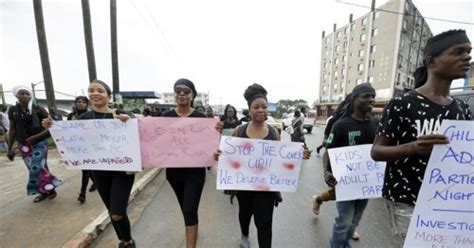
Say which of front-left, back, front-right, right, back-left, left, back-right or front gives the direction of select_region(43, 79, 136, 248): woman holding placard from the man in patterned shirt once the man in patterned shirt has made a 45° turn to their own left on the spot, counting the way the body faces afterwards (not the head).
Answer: back

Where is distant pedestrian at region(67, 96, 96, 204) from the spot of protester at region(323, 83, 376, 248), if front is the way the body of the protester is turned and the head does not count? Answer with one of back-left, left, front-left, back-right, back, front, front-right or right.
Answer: back-right

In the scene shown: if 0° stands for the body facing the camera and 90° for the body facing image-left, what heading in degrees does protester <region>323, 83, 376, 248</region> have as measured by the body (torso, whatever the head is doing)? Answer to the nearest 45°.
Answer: approximately 315°

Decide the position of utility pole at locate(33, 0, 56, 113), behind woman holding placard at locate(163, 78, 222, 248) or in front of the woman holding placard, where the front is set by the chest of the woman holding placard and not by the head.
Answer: behind

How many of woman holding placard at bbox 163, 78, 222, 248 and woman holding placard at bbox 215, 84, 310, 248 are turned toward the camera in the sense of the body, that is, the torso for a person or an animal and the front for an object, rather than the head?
2

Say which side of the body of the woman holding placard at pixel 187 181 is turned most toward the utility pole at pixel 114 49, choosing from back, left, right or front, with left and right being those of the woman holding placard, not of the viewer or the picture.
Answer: back

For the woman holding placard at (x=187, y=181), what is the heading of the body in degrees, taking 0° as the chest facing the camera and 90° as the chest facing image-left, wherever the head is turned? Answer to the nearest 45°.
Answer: approximately 0°

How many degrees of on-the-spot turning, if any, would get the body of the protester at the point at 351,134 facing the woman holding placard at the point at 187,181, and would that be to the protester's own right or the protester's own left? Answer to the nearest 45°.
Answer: approximately 90° to the protester's own right

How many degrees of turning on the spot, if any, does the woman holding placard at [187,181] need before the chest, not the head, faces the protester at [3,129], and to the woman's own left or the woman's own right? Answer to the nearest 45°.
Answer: approximately 135° to the woman's own right

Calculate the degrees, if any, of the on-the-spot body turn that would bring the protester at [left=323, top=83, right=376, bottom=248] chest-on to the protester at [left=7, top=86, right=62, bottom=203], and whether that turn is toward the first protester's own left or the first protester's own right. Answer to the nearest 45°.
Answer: approximately 135° to the first protester's own right

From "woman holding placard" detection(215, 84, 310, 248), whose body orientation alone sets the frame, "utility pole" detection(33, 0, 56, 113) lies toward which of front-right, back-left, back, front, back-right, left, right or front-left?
back-right

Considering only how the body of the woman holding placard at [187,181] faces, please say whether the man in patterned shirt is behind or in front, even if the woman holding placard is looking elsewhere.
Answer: in front

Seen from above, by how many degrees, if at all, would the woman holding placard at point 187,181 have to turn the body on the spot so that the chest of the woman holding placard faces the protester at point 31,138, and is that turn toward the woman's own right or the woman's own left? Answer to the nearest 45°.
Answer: approximately 135° to the woman's own right
